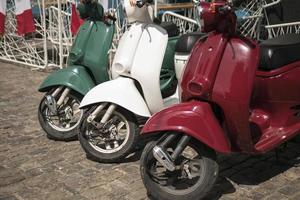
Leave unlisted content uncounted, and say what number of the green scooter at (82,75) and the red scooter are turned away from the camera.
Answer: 0

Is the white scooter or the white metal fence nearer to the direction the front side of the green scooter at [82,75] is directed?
the white scooter

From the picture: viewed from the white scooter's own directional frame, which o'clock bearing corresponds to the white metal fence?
The white metal fence is roughly at 4 o'clock from the white scooter.

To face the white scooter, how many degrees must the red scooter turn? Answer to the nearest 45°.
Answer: approximately 90° to its right

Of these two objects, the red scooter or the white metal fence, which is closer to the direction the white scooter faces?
the red scooter

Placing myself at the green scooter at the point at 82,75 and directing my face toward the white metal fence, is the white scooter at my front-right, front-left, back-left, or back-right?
back-right

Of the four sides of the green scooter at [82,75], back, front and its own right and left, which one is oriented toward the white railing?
back

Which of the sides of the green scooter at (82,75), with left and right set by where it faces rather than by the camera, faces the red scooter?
left

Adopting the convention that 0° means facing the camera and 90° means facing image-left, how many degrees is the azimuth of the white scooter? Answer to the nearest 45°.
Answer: approximately 45°

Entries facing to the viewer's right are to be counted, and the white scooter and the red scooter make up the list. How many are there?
0
